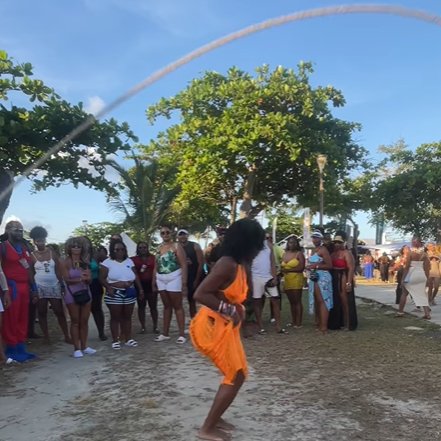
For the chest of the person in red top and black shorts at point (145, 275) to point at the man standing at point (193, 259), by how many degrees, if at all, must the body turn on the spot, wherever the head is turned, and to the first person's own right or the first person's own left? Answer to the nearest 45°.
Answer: approximately 90° to the first person's own left

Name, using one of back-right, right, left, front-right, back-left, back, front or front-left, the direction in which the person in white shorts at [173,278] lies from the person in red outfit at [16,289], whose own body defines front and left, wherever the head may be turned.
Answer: front-left

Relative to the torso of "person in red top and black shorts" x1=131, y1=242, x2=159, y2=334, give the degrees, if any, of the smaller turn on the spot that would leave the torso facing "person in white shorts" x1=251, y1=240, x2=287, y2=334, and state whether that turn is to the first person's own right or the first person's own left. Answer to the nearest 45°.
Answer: approximately 90° to the first person's own left

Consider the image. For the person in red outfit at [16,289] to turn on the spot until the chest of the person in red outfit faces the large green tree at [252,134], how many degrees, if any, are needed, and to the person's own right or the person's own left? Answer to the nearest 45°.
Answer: approximately 90° to the person's own left

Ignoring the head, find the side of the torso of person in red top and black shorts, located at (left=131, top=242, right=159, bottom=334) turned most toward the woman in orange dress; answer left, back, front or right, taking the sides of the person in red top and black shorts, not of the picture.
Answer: front

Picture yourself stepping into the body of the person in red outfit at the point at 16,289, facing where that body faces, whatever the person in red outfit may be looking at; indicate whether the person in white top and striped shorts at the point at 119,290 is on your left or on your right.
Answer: on your left

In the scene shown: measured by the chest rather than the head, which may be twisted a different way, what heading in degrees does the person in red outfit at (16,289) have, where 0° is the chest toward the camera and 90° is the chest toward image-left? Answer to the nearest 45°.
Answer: approximately 315°

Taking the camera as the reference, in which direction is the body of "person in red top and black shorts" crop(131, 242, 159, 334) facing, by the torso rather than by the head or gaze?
toward the camera

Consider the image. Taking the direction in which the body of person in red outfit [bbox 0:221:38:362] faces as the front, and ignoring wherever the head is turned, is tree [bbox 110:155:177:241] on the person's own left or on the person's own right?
on the person's own left
